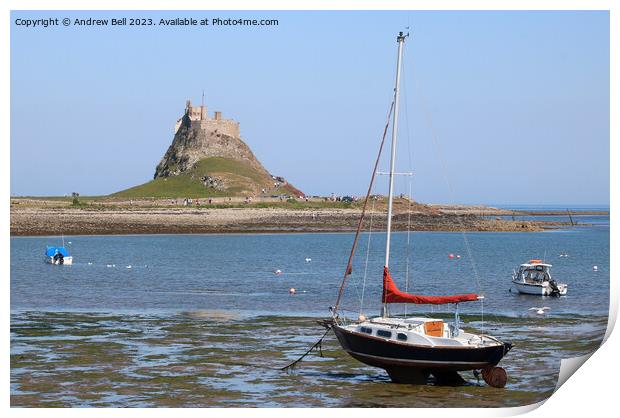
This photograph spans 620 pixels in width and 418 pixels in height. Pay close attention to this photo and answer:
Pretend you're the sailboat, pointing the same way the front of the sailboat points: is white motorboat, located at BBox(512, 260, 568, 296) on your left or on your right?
on your right

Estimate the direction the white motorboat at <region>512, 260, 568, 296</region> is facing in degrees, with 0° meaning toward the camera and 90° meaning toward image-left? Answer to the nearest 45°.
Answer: approximately 135°

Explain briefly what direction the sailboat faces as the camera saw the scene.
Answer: facing away from the viewer and to the left of the viewer

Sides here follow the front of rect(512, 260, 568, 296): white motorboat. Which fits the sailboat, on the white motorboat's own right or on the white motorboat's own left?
on the white motorboat's own left
